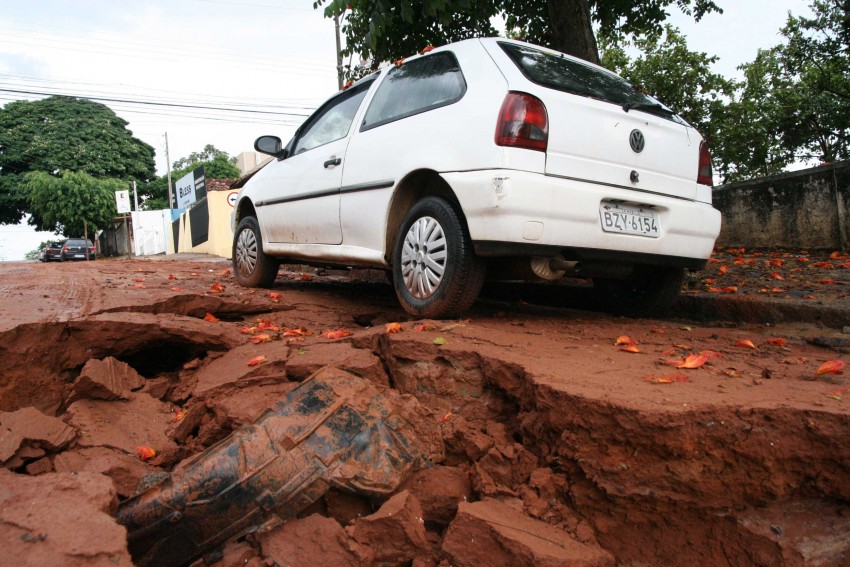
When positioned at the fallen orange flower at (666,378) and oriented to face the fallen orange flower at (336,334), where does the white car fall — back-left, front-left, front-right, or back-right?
front-right

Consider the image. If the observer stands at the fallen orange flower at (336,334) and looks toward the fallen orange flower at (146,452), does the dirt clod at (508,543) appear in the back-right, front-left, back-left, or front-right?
front-left

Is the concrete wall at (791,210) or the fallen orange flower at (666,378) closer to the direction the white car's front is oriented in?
the concrete wall

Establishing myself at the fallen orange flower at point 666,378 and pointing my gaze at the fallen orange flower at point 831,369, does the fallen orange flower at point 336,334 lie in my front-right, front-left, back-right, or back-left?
back-left

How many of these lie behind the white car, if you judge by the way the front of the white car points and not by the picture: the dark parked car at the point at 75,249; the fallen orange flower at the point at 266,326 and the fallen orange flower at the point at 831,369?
1

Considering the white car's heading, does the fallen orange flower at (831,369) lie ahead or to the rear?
to the rear

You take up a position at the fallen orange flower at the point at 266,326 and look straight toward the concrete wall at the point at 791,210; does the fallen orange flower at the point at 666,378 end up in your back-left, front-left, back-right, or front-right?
front-right

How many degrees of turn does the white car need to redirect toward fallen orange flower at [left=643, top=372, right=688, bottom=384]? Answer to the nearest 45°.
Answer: approximately 180°

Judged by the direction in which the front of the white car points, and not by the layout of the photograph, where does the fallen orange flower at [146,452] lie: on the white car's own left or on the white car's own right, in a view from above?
on the white car's own left

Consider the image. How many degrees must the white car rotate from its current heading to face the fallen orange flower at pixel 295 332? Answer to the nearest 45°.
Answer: approximately 135° to its left

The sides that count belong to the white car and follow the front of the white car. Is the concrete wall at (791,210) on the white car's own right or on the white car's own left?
on the white car's own right

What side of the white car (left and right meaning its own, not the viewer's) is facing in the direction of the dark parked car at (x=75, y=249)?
front

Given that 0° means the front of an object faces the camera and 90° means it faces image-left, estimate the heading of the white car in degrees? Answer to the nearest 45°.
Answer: approximately 135°
